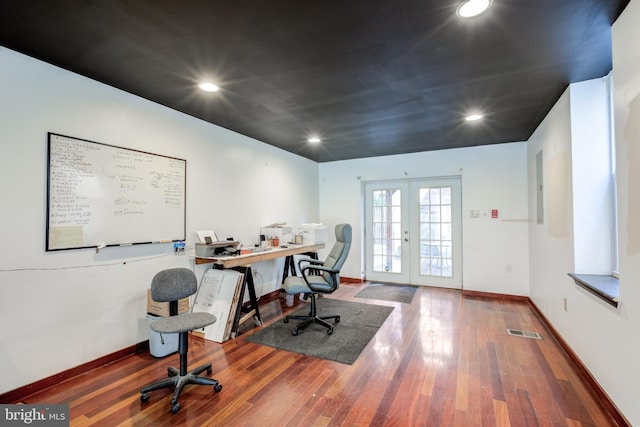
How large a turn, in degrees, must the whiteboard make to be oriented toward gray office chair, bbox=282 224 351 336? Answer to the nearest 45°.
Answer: approximately 45° to its left

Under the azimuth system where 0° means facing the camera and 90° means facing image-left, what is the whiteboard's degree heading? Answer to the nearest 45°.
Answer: approximately 315°

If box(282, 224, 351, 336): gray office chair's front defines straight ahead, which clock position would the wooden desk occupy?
The wooden desk is roughly at 12 o'clock from the gray office chair.

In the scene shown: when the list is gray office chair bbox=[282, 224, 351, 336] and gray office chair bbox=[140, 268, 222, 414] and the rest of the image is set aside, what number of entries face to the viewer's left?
1

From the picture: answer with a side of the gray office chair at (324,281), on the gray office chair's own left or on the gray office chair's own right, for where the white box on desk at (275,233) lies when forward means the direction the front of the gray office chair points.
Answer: on the gray office chair's own right

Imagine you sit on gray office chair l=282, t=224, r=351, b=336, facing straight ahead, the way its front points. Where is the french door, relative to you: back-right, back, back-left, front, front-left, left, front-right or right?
back-right

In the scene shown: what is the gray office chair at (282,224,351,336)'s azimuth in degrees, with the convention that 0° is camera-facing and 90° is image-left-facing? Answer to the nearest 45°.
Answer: approximately 90°

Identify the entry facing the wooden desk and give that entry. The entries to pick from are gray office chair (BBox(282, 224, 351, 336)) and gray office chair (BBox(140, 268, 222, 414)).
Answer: gray office chair (BBox(282, 224, 351, 336))

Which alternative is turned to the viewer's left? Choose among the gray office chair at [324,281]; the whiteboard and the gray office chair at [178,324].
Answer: the gray office chair at [324,281]

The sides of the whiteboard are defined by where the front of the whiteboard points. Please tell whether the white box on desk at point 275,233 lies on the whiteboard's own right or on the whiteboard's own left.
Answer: on the whiteboard's own left
